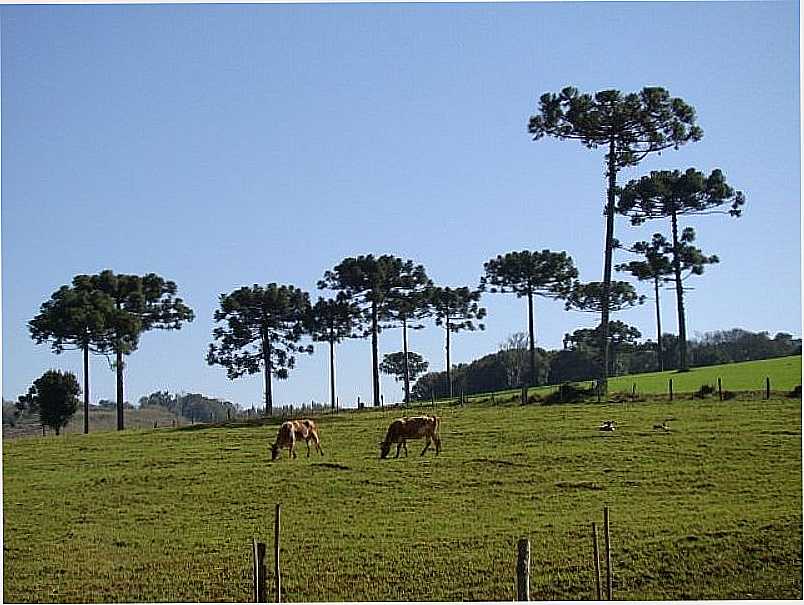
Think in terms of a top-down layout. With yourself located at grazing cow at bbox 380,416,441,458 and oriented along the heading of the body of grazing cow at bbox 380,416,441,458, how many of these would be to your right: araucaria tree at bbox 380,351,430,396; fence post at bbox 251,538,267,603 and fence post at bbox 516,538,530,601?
1

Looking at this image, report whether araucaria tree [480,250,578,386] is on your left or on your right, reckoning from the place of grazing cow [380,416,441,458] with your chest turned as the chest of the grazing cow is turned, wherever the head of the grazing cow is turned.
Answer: on your right

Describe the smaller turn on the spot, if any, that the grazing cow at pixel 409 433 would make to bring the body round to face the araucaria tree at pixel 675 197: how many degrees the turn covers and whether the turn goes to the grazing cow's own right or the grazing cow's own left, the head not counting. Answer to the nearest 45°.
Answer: approximately 135° to the grazing cow's own right

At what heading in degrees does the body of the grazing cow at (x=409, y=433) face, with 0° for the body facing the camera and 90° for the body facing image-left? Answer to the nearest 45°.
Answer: approximately 90°

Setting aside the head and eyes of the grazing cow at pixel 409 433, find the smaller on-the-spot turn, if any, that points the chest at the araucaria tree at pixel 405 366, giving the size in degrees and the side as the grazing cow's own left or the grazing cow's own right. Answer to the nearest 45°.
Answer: approximately 90° to the grazing cow's own right

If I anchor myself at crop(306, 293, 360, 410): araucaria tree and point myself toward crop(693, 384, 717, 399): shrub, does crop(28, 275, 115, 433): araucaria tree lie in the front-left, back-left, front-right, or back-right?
back-right

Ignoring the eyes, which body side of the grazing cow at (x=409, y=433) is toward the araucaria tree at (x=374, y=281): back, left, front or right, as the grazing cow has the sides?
right

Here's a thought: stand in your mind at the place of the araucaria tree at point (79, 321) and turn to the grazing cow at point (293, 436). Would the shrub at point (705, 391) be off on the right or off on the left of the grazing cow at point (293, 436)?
left

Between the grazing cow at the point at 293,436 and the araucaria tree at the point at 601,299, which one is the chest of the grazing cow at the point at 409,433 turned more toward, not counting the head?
the grazing cow

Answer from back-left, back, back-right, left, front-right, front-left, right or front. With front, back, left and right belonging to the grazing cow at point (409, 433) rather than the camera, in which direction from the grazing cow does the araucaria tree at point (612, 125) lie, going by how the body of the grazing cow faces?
back-right

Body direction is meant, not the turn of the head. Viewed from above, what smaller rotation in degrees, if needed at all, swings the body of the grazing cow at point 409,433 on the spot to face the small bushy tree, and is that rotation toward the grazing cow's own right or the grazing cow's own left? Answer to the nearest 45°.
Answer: approximately 45° to the grazing cow's own right

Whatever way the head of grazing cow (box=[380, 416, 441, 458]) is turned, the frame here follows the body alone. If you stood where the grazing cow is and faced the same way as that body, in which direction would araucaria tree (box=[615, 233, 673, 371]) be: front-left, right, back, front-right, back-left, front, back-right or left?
back-right
